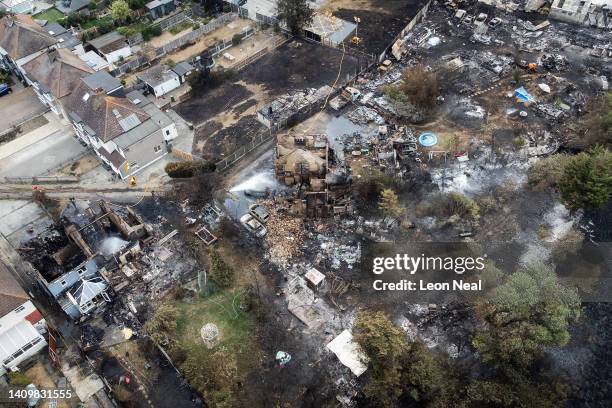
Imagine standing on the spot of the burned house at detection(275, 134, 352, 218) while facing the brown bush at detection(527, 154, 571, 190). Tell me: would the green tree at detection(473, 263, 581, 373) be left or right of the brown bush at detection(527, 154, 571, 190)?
right

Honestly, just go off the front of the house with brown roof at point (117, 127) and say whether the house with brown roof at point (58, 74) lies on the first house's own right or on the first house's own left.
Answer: on the first house's own right

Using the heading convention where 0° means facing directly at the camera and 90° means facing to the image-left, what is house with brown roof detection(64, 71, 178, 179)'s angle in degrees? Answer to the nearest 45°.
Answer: approximately 45°

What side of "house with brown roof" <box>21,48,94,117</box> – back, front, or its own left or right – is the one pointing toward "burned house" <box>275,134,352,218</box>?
left

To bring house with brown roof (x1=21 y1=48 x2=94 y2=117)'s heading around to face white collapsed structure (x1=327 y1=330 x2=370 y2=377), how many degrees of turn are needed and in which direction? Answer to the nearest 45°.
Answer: approximately 45° to its left

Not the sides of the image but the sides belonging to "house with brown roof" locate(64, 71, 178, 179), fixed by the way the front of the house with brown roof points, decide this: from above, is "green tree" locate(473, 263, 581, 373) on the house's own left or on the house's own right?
on the house's own left

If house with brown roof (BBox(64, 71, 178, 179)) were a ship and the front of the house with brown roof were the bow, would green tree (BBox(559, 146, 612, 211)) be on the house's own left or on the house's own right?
on the house's own left

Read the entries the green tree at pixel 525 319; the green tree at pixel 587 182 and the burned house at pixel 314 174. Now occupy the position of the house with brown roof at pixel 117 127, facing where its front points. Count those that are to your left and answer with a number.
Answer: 3

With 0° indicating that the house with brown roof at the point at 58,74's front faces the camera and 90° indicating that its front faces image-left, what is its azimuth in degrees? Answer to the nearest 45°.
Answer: approximately 45°

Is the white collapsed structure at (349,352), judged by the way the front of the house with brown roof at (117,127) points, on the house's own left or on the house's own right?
on the house's own left

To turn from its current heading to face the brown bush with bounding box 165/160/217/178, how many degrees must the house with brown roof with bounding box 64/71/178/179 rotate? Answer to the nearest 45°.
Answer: approximately 90° to its left

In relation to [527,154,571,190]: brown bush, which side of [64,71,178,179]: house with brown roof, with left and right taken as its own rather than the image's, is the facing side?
left
